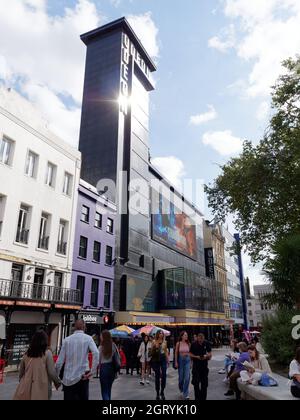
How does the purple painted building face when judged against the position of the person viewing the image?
facing the viewer and to the right of the viewer

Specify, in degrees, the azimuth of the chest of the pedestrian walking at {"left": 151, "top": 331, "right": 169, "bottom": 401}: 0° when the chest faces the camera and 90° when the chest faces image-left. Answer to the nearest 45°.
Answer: approximately 0°

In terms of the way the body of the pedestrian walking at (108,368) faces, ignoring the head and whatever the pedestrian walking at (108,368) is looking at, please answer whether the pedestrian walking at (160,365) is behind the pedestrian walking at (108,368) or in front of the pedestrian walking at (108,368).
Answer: in front

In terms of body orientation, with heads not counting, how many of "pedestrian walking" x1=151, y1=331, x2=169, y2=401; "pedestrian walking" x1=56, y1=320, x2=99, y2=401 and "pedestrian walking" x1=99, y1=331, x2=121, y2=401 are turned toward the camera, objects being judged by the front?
1

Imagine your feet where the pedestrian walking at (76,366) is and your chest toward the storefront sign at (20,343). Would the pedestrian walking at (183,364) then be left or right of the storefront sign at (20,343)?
right

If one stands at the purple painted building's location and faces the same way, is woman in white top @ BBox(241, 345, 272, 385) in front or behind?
in front

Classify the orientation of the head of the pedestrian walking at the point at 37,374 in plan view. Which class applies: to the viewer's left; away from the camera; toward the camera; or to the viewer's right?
away from the camera

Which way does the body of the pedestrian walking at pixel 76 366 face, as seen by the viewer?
away from the camera

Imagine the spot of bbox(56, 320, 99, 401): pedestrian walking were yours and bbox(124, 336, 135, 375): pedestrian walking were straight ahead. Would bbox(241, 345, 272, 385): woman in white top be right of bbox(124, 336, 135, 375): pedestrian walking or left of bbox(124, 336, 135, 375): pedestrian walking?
right

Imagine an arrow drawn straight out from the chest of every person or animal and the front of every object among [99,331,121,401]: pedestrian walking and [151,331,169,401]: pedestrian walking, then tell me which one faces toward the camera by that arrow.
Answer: [151,331,169,401]: pedestrian walking
